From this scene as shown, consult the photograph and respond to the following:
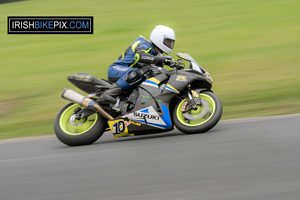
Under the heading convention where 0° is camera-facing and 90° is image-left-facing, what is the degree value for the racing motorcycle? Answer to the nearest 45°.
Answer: approximately 270°

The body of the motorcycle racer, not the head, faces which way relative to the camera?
to the viewer's right
